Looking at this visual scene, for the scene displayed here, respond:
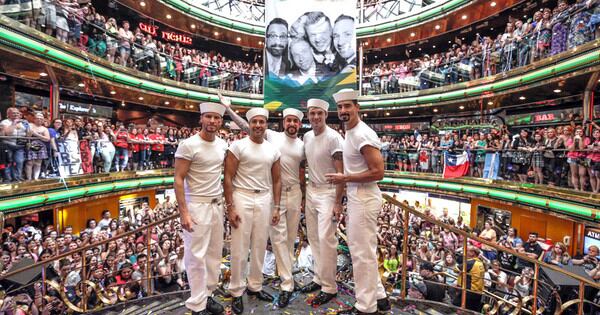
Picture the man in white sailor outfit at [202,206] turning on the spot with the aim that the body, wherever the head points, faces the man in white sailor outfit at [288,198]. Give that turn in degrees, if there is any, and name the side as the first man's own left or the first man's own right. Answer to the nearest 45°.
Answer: approximately 45° to the first man's own left

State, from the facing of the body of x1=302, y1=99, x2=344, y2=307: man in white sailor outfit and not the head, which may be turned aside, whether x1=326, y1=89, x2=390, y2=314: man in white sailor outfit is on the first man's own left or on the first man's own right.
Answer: on the first man's own left

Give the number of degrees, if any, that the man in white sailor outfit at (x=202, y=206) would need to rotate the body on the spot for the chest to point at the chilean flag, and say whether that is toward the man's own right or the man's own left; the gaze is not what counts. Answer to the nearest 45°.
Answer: approximately 90° to the man's own left

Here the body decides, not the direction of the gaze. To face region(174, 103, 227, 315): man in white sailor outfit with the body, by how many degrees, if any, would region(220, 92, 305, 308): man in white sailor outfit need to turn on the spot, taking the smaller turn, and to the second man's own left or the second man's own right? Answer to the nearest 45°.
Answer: approximately 90° to the second man's own right

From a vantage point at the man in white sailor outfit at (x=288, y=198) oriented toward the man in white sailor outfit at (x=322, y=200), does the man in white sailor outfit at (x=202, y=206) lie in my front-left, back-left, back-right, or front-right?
back-right

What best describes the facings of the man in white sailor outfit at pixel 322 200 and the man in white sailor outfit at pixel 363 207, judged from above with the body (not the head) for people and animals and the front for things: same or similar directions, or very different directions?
same or similar directions

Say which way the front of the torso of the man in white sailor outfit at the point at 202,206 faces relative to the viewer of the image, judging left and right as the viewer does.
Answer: facing the viewer and to the right of the viewer

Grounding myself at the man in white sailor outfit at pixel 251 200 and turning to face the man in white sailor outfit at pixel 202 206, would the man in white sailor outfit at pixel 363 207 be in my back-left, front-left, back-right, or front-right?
back-left

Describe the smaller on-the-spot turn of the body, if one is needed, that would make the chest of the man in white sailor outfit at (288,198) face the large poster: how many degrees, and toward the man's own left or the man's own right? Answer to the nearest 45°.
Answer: approximately 180°

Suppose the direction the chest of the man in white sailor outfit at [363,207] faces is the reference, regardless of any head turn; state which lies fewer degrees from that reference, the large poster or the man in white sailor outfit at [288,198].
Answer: the man in white sailor outfit

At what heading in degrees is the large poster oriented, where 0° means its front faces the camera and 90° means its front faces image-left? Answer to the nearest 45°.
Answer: approximately 0°

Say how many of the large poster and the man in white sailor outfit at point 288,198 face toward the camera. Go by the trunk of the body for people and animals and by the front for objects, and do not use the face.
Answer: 2

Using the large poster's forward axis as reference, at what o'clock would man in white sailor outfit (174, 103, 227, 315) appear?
The man in white sailor outfit is roughly at 12 o'clock from the large poster.

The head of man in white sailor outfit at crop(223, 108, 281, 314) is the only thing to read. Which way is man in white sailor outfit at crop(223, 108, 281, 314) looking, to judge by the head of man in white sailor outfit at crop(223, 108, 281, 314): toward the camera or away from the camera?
toward the camera

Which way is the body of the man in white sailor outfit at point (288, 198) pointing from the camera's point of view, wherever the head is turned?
toward the camera
